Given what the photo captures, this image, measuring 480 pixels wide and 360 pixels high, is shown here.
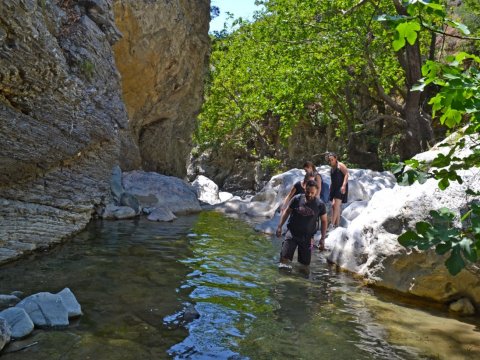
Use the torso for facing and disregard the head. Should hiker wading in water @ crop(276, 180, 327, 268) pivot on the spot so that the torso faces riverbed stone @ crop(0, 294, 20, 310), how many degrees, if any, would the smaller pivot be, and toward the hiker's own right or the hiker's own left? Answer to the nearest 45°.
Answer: approximately 45° to the hiker's own right

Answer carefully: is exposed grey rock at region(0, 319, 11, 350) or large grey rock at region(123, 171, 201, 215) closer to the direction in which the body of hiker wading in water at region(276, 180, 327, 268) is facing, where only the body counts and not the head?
the exposed grey rock

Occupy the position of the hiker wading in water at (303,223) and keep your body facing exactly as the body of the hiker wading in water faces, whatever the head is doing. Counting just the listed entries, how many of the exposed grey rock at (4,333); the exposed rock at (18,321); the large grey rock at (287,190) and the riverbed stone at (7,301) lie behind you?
1

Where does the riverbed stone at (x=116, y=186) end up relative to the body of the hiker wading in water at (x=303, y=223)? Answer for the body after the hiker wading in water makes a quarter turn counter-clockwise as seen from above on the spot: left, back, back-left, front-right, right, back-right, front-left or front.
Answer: back-left

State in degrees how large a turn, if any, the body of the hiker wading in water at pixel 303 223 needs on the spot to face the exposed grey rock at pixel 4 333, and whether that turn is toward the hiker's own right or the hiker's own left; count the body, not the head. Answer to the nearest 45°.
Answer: approximately 45° to the hiker's own right

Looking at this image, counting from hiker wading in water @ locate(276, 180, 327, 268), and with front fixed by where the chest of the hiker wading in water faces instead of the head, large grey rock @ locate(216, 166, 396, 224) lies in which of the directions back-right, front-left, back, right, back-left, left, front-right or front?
back

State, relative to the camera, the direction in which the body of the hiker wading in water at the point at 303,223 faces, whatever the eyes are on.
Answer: toward the camera

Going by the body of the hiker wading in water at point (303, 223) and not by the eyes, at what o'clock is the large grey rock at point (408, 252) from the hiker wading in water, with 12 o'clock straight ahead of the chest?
The large grey rock is roughly at 10 o'clock from the hiker wading in water.

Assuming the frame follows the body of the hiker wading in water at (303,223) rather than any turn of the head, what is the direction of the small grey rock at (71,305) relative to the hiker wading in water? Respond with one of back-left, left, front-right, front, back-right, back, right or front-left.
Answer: front-right

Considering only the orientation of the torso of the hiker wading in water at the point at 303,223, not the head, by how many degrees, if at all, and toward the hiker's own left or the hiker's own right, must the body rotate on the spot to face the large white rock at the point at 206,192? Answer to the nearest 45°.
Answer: approximately 180°

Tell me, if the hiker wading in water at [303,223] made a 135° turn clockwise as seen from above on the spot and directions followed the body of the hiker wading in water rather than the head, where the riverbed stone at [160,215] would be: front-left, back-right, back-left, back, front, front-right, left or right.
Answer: front

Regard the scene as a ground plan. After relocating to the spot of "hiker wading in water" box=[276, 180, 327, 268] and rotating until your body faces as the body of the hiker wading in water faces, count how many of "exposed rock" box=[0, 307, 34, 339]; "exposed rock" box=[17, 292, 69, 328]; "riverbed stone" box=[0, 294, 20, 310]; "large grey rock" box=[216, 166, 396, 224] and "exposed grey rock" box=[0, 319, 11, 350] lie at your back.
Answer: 1

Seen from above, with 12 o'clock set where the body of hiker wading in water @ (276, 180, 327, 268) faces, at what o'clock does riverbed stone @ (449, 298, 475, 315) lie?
The riverbed stone is roughly at 10 o'clock from the hiker wading in water.
